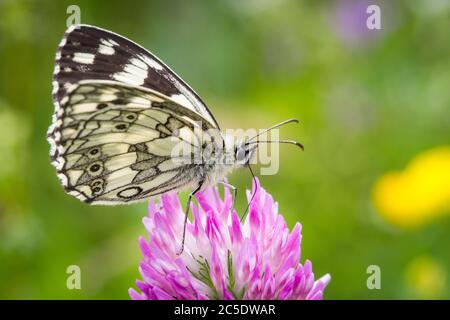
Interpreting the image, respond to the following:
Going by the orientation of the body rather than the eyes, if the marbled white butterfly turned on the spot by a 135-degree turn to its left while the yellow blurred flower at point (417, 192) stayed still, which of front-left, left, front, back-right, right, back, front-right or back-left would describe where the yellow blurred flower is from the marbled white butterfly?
right

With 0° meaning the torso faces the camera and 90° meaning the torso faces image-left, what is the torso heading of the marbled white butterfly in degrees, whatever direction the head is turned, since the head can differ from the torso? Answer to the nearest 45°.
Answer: approximately 270°

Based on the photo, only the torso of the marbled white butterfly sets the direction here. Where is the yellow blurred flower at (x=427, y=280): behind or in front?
in front
